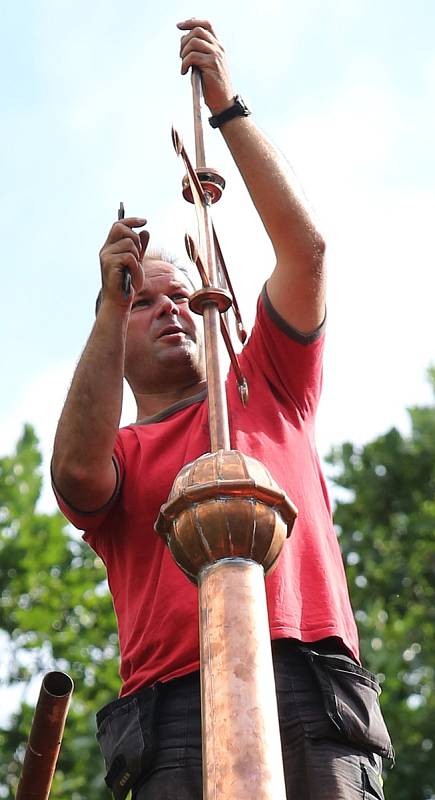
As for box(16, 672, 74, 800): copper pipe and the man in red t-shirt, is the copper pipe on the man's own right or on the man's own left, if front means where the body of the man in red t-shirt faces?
on the man's own right

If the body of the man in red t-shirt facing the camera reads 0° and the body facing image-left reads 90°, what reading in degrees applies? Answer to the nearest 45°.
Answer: approximately 0°

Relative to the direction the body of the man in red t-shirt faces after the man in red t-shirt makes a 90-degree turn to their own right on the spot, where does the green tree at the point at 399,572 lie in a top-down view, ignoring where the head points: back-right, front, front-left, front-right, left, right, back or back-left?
right

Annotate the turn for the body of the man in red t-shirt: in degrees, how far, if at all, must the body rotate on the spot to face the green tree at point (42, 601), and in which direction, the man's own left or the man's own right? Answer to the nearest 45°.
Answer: approximately 180°
